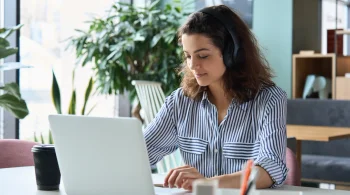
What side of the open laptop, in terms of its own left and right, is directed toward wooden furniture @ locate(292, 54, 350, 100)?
front

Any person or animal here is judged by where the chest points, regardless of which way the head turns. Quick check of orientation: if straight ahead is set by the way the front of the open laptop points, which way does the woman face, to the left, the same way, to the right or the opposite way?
the opposite way

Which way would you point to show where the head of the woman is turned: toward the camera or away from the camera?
toward the camera

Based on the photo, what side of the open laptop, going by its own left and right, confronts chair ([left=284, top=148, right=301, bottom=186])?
front

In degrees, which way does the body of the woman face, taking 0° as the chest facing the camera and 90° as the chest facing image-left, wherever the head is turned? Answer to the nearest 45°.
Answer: approximately 45°

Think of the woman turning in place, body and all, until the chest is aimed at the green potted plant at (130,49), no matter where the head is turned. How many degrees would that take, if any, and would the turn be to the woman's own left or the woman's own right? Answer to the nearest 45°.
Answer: approximately 135° to the woman's own right

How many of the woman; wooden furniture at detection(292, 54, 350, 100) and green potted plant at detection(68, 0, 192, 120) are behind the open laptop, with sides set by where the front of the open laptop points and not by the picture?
0

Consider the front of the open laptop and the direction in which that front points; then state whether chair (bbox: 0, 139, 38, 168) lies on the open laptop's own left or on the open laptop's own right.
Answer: on the open laptop's own left

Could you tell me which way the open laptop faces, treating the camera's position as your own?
facing away from the viewer and to the right of the viewer

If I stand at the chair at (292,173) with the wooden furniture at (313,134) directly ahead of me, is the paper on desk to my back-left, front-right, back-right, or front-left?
back-left
